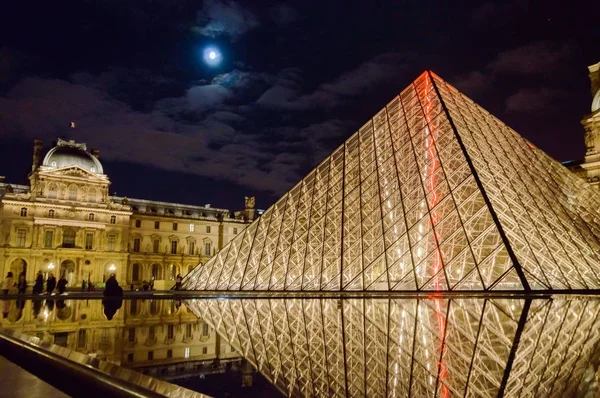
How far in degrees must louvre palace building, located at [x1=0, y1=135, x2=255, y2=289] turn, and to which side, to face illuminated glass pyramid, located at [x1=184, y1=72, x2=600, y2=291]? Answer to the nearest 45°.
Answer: approximately 45° to its left

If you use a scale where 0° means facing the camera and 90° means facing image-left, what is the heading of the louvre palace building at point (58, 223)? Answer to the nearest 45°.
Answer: approximately 0°

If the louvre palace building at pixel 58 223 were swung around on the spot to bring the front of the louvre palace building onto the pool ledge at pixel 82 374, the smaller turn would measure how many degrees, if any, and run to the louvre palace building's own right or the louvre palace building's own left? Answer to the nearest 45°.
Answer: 0° — it already faces it
